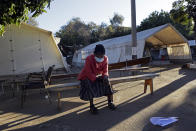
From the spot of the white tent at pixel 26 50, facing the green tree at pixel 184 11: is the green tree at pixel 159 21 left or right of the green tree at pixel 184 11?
left

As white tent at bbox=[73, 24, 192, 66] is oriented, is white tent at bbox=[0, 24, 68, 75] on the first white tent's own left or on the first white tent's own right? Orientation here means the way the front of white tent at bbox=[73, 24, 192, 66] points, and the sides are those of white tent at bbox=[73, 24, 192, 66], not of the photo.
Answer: on the first white tent's own right

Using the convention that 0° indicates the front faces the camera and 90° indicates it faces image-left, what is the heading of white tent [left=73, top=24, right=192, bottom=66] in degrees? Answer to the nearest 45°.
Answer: approximately 315°
